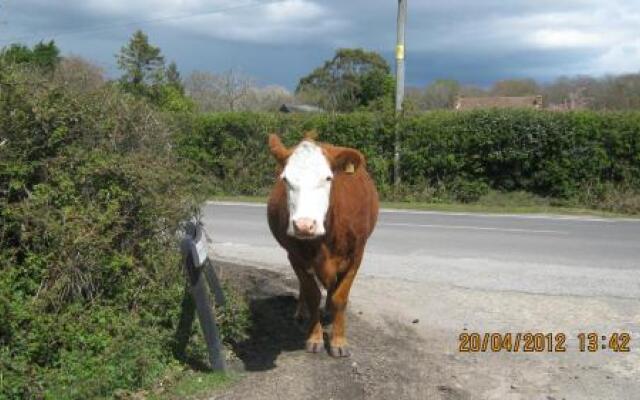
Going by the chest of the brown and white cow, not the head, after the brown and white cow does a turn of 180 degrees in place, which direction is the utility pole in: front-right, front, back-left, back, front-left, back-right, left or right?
front

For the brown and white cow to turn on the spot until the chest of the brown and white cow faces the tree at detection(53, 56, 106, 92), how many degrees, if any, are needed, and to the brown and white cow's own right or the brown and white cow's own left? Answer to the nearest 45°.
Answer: approximately 135° to the brown and white cow's own right

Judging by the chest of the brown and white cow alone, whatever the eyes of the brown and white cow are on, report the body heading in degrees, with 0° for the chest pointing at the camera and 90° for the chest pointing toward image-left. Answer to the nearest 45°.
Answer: approximately 0°

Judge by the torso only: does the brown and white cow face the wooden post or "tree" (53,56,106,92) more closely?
the wooden post

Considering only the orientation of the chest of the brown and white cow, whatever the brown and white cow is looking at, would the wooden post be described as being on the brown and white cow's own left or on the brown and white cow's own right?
on the brown and white cow's own right

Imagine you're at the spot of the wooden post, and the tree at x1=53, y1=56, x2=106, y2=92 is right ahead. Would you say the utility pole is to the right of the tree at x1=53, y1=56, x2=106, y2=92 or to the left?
right

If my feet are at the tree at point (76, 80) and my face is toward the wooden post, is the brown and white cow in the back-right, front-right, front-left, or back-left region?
front-left
